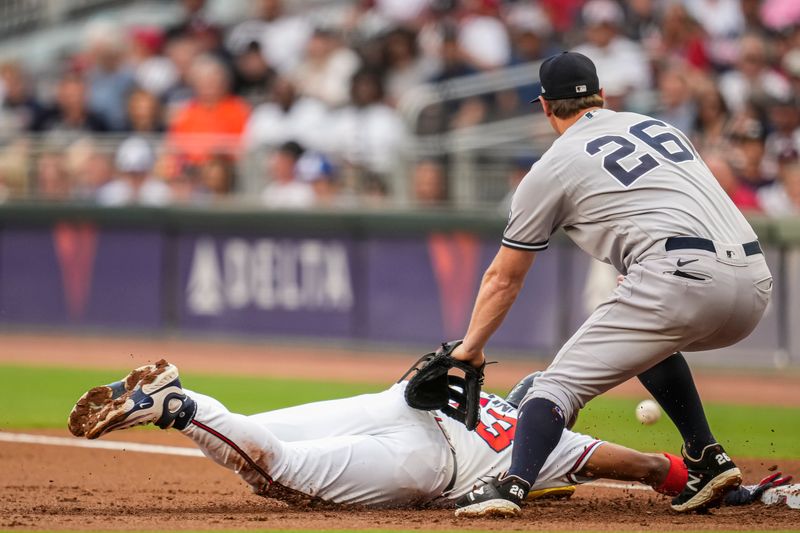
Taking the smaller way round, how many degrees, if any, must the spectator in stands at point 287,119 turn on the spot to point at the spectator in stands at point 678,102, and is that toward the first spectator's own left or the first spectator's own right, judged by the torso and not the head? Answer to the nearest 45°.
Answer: approximately 45° to the first spectator's own left

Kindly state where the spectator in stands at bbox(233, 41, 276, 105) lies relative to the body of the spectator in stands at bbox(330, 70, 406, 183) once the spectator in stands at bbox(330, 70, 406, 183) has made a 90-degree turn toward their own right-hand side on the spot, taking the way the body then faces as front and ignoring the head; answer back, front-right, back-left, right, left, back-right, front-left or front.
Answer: front-right

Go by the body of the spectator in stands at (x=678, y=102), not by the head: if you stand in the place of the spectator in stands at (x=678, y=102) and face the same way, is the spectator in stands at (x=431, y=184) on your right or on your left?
on your right

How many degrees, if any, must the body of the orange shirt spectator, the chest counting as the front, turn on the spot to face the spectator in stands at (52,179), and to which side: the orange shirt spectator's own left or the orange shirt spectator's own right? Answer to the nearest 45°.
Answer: approximately 90° to the orange shirt spectator's own right

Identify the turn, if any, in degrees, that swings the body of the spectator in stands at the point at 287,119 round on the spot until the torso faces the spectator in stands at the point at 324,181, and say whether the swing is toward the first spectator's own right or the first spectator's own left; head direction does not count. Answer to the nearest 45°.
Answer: approximately 45° to the first spectator's own left

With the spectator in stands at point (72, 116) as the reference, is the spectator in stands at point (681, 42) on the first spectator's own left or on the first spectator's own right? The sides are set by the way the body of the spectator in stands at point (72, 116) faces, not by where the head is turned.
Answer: on the first spectator's own left

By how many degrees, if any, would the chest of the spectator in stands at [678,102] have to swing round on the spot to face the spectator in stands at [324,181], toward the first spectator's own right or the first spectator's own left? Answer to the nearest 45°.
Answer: approximately 90° to the first spectator's own right

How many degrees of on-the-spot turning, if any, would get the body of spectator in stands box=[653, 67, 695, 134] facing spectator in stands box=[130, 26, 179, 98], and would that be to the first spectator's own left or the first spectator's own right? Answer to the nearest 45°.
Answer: approximately 90° to the first spectator's own right

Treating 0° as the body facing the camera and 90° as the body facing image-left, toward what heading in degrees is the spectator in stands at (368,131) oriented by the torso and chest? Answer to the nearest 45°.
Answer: approximately 0°

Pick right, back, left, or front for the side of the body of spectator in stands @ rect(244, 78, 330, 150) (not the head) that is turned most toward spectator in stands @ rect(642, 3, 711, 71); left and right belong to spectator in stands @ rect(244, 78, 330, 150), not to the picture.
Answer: left

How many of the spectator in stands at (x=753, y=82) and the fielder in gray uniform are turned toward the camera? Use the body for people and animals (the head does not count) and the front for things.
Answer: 1

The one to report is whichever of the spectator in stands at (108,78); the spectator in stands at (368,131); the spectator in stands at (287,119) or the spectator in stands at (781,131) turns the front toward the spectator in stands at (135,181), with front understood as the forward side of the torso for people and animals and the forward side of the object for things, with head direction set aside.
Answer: the spectator in stands at (108,78)

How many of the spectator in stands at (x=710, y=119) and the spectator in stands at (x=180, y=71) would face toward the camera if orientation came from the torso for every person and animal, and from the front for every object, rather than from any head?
2
